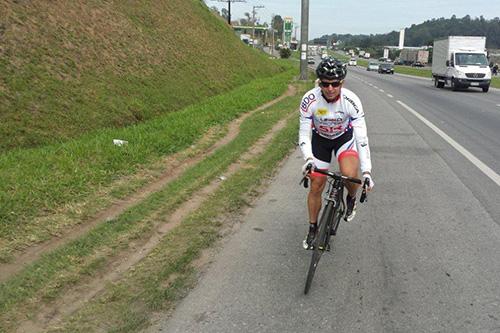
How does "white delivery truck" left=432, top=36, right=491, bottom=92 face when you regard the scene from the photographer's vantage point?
facing the viewer and to the right of the viewer

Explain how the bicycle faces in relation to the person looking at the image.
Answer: facing the viewer

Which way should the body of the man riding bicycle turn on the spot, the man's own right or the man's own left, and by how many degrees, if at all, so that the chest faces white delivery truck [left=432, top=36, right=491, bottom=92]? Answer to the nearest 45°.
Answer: approximately 180°

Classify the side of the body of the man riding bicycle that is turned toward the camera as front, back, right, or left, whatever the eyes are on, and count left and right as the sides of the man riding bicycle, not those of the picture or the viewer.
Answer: front

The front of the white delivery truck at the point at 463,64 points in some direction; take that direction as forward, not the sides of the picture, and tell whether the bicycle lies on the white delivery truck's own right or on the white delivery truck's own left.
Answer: on the white delivery truck's own right

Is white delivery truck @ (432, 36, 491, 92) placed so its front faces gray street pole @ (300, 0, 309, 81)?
no

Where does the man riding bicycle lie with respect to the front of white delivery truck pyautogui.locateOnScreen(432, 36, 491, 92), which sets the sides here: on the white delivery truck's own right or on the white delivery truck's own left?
on the white delivery truck's own right

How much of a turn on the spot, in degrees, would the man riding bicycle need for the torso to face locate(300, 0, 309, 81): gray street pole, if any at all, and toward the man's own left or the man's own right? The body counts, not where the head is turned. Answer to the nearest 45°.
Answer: approximately 180°

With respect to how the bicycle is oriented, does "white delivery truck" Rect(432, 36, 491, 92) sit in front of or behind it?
behind

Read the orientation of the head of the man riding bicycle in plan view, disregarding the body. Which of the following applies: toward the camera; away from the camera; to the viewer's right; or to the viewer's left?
toward the camera

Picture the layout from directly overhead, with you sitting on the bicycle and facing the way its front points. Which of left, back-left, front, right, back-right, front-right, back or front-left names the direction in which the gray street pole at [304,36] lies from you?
back
